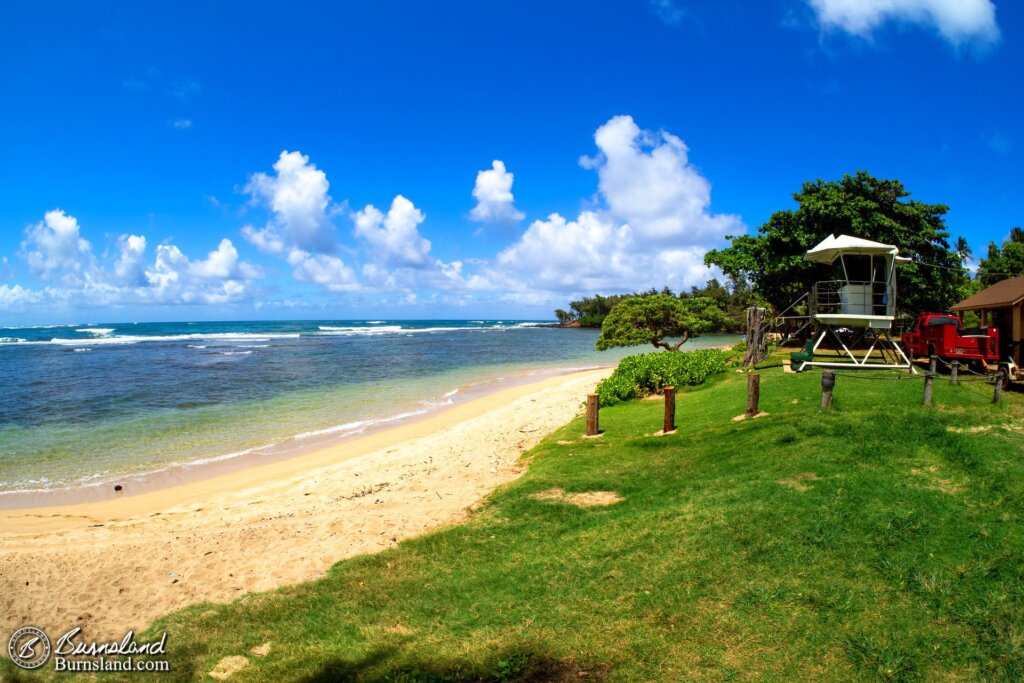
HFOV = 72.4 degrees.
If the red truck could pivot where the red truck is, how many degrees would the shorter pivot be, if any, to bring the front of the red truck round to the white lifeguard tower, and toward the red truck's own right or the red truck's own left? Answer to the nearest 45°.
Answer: approximately 45° to the red truck's own left

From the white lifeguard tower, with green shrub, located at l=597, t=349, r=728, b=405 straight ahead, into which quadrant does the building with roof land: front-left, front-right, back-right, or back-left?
back-right

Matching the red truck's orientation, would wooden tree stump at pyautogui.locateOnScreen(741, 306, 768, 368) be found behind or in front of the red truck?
in front

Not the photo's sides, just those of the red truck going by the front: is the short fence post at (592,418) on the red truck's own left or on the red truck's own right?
on the red truck's own left

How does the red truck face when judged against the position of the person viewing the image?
facing away from the viewer and to the left of the viewer

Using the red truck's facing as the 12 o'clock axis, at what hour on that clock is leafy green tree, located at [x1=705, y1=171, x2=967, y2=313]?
The leafy green tree is roughly at 1 o'clock from the red truck.

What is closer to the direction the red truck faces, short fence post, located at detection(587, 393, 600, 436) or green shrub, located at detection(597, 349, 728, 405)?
the green shrub

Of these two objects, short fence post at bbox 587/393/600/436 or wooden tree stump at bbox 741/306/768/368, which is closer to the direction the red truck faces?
the wooden tree stump

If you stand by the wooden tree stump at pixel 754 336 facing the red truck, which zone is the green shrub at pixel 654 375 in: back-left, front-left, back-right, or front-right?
back-right

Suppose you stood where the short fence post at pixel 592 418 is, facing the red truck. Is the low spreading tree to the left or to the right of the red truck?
left

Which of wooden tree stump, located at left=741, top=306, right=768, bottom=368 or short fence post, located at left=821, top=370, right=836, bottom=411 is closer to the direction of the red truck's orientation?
the wooden tree stump

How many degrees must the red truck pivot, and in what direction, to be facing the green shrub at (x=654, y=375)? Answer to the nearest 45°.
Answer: approximately 45° to its left

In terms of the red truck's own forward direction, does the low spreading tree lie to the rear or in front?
in front
